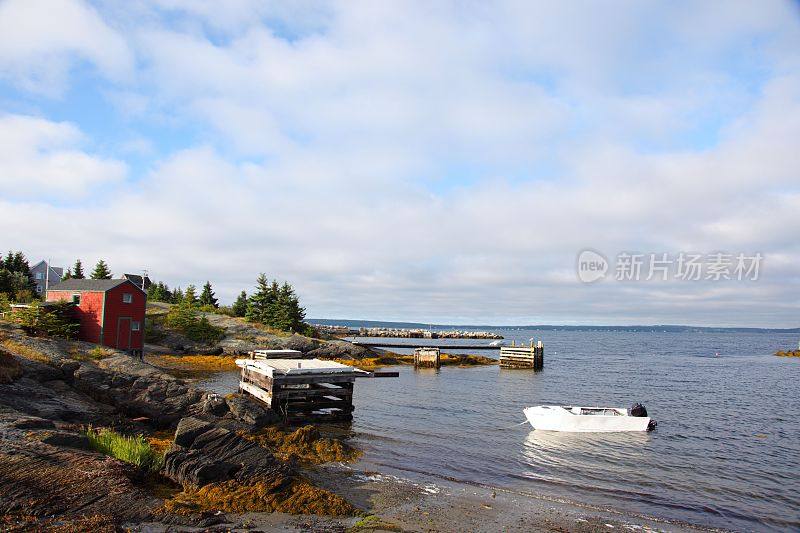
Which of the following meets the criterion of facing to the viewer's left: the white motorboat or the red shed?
the white motorboat

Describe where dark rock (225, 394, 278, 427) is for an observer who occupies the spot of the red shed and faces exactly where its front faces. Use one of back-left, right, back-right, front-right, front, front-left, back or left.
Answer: front-right

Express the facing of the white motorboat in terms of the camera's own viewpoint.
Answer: facing to the left of the viewer

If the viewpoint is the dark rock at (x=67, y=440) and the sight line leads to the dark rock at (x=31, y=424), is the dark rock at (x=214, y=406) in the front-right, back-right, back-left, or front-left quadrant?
front-right

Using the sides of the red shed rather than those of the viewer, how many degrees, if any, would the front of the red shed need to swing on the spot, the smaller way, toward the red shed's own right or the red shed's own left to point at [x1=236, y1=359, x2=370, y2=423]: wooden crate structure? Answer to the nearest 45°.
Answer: approximately 45° to the red shed's own right

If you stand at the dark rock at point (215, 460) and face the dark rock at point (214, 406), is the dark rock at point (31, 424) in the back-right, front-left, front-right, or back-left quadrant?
front-left

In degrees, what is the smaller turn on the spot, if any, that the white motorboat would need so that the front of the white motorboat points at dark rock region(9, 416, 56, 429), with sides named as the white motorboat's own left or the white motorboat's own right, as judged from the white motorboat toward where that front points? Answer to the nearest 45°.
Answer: approximately 45° to the white motorboat's own left

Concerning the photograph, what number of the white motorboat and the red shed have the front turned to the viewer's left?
1

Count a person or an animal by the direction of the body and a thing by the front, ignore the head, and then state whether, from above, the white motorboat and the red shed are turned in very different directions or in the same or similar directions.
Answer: very different directions

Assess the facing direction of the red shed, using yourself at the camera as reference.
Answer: facing the viewer and to the right of the viewer
